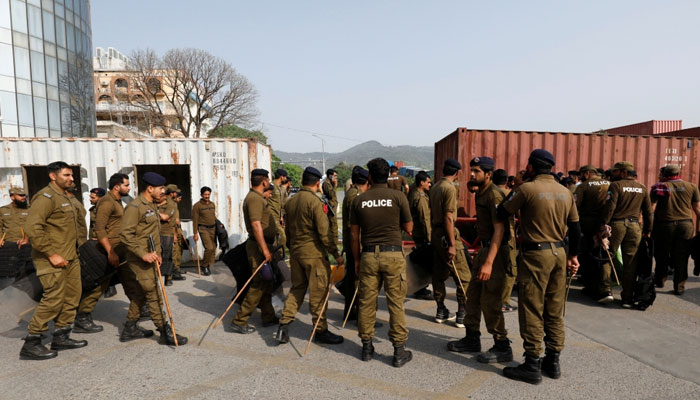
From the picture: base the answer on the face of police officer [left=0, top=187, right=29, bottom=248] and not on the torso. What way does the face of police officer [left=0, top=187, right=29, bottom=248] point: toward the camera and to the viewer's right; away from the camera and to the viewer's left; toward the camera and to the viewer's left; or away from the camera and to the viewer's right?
toward the camera and to the viewer's right

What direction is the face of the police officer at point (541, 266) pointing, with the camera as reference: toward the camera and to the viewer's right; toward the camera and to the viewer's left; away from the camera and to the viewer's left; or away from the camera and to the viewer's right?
away from the camera and to the viewer's left

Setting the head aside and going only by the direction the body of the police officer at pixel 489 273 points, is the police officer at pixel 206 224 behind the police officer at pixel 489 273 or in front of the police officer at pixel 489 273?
in front

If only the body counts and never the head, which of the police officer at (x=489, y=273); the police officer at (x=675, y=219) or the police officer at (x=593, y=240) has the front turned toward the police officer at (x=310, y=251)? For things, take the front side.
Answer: the police officer at (x=489, y=273)

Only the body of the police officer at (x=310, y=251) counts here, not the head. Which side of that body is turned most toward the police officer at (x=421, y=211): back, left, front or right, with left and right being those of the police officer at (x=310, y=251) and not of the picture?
front

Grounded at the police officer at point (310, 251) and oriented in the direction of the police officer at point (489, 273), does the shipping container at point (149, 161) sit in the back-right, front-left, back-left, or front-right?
back-left

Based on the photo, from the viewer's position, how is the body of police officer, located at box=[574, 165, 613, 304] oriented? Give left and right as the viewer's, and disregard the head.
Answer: facing away from the viewer and to the left of the viewer
